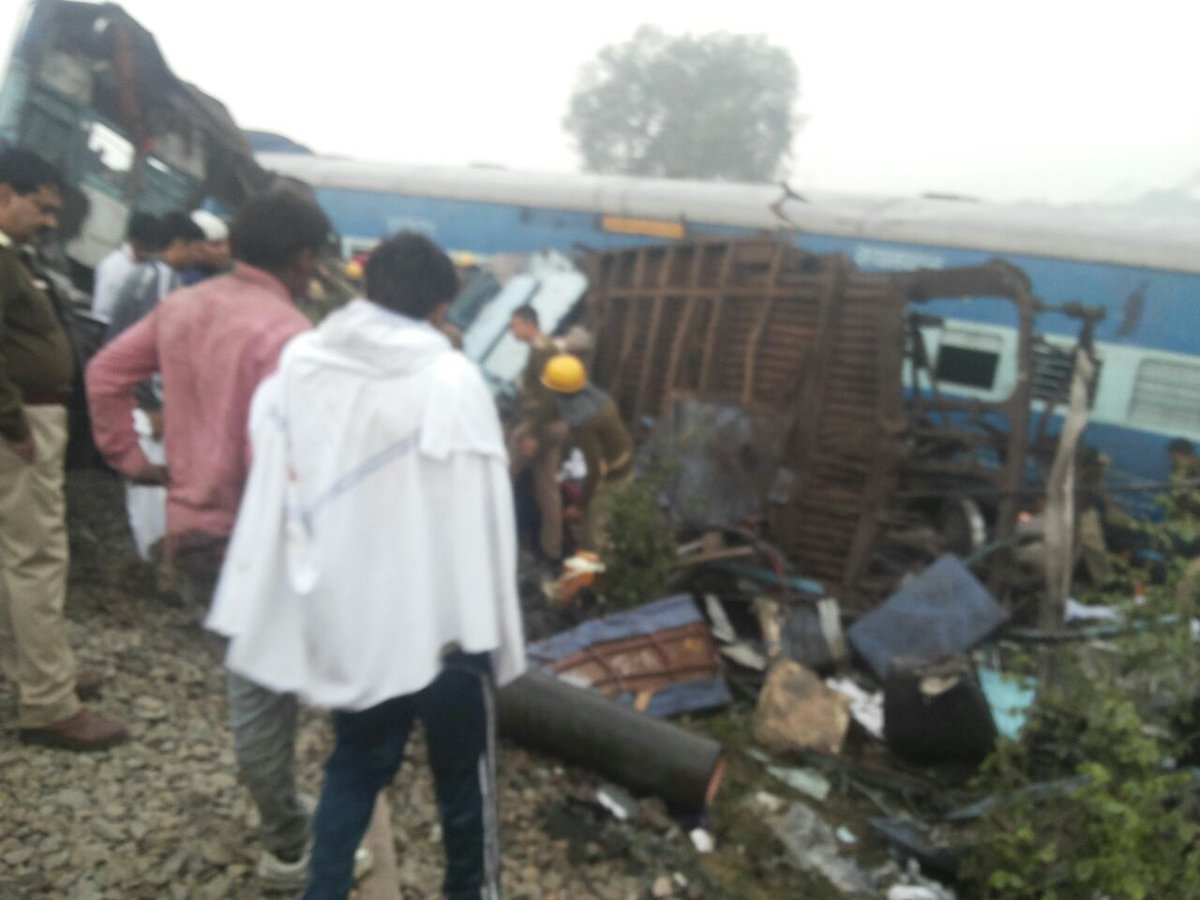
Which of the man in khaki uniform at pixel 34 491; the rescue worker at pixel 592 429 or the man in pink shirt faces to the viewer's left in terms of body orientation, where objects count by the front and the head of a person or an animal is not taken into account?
the rescue worker

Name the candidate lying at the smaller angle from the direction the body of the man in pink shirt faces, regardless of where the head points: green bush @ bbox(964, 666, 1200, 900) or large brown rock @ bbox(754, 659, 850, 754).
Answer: the large brown rock

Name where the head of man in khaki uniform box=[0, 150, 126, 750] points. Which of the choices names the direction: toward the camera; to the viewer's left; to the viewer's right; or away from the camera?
to the viewer's right

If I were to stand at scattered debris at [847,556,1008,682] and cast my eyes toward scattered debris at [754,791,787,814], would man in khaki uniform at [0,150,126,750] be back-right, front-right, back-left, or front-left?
front-right

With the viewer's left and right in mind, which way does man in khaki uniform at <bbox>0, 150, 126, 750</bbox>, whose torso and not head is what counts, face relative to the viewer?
facing to the right of the viewer

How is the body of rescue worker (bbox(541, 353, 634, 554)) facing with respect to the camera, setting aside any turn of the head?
to the viewer's left

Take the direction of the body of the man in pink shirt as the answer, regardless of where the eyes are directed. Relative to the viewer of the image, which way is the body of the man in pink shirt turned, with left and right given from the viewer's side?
facing away from the viewer and to the right of the viewer

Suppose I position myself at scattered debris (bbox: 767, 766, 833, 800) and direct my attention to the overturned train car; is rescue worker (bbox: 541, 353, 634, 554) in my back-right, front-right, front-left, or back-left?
front-left

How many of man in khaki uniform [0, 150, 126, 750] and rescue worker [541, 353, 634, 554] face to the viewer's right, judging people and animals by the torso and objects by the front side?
1

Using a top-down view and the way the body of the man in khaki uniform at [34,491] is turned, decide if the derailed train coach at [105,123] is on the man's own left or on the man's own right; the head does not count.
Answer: on the man's own left

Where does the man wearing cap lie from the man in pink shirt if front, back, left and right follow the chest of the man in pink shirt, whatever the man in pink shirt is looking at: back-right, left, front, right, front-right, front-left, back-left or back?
front-left

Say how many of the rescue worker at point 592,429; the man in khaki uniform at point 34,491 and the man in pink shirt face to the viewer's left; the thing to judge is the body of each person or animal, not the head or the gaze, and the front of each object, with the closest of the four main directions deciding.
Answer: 1
